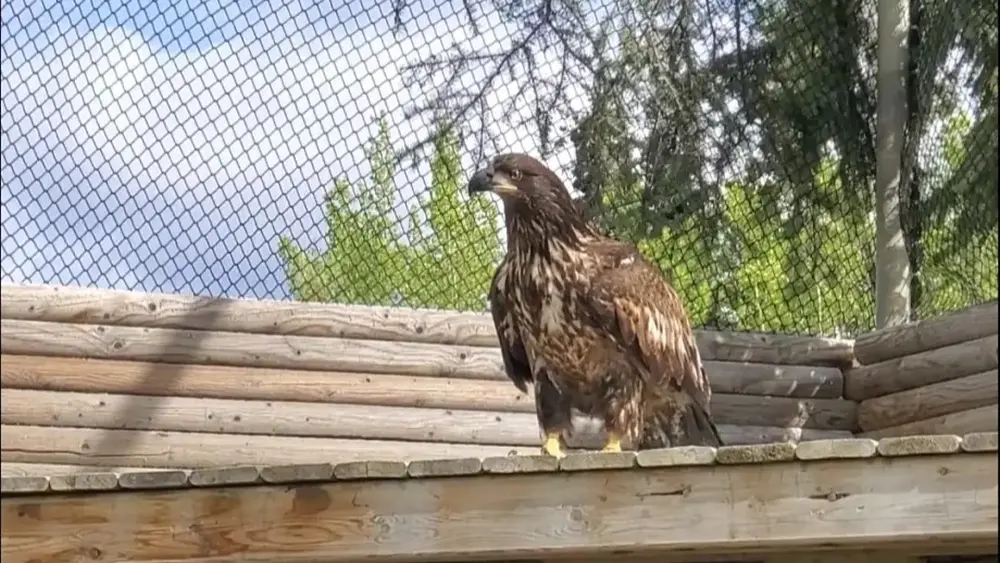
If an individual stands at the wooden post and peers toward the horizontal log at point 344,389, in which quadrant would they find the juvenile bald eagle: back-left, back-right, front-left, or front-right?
front-left

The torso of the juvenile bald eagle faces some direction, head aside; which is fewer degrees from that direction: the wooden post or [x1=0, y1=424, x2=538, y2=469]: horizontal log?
the horizontal log

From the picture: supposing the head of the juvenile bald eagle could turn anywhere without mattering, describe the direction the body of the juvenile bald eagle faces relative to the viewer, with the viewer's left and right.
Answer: facing the viewer and to the left of the viewer

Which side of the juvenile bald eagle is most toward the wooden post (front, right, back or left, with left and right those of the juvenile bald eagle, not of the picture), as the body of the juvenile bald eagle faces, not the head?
back

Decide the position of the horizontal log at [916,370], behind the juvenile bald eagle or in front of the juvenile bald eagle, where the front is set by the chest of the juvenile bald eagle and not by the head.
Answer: behind
